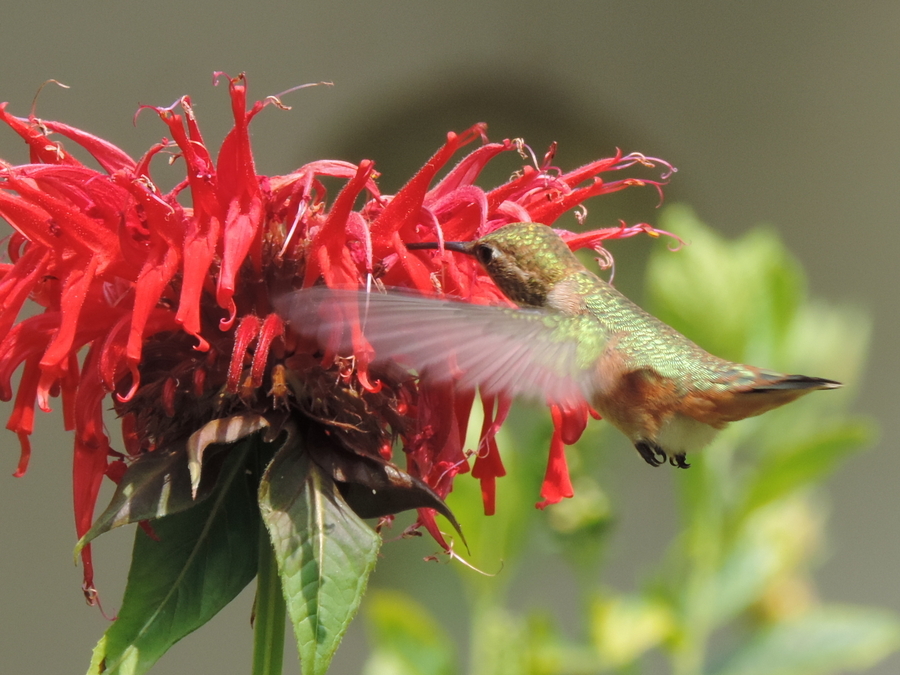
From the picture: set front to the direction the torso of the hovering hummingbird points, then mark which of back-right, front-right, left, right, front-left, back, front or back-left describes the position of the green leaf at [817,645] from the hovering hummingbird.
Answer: back-right

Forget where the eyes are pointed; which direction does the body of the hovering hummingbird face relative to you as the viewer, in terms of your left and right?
facing to the left of the viewer
